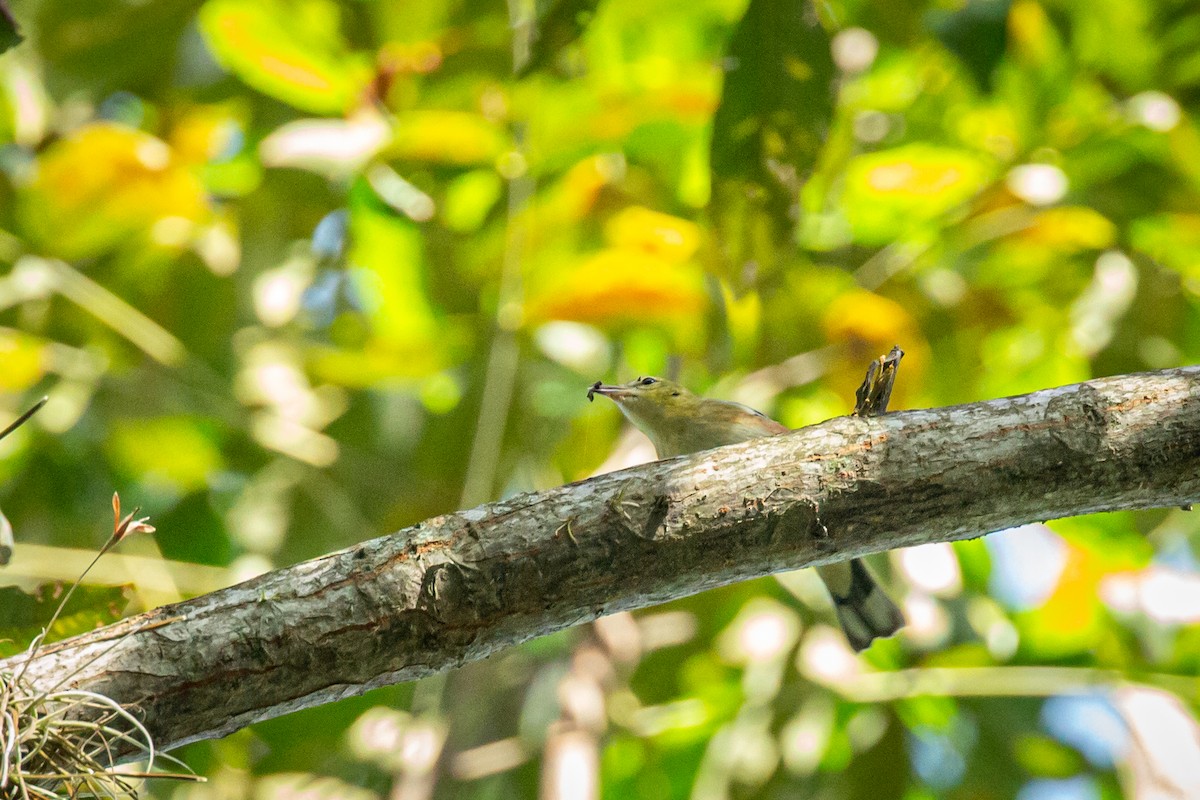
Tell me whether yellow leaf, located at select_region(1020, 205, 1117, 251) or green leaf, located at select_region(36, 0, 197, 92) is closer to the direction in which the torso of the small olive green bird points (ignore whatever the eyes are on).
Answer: the green leaf

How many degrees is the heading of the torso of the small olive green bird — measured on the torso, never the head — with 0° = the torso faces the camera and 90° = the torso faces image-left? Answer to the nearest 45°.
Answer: approximately 90°

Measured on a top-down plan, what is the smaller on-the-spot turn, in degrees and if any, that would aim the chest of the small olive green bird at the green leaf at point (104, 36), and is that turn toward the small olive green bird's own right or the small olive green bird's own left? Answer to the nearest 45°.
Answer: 0° — it already faces it

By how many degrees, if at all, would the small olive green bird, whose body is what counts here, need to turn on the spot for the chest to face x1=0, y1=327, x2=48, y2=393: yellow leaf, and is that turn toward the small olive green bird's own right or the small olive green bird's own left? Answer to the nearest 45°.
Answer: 0° — it already faces it
